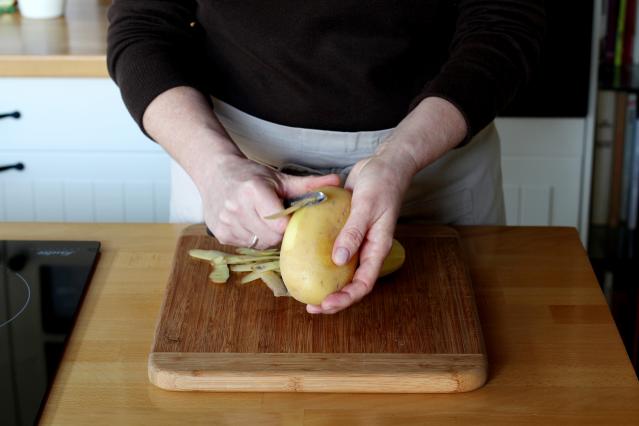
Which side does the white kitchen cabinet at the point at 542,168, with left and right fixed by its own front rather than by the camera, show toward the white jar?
right

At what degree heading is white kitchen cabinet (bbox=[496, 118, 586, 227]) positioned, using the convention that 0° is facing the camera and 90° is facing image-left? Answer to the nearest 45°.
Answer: approximately 0°

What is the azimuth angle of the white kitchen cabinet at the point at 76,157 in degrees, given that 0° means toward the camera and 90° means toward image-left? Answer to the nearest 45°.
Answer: approximately 0°

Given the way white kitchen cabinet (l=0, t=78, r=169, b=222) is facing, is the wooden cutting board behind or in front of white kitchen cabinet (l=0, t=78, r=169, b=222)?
in front

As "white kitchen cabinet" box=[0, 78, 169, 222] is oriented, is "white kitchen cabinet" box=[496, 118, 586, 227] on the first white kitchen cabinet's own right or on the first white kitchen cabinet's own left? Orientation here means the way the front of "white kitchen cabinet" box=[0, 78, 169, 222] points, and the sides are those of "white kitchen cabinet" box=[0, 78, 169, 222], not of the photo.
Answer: on the first white kitchen cabinet's own left

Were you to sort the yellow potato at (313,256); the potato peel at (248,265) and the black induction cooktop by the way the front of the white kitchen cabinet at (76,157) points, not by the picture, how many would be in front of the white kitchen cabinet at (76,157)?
3
